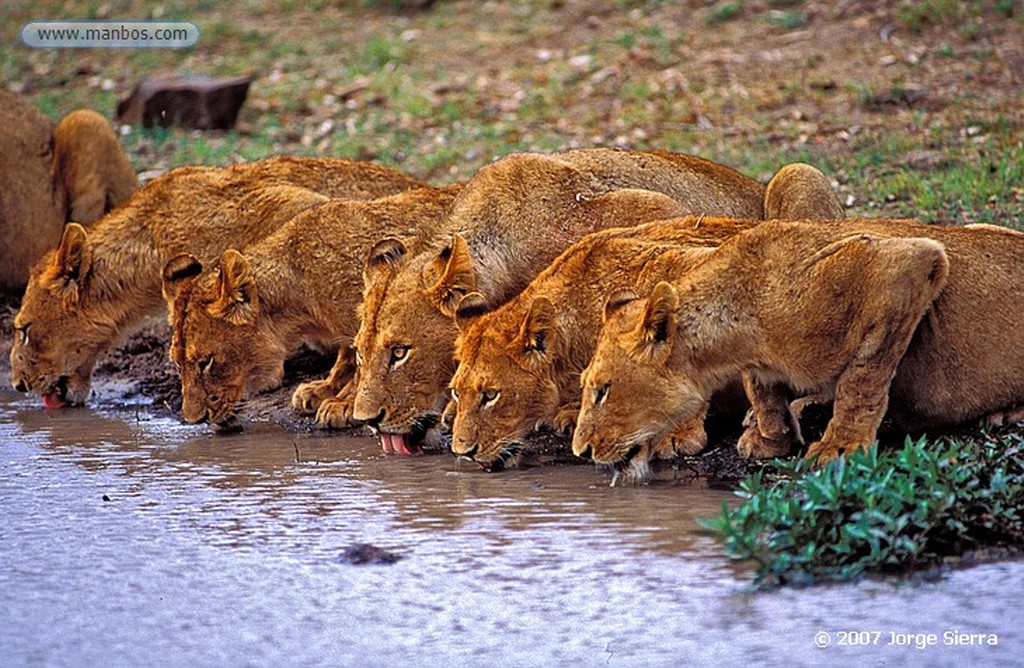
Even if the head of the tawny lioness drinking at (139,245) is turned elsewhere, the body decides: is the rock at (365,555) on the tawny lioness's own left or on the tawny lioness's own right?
on the tawny lioness's own left

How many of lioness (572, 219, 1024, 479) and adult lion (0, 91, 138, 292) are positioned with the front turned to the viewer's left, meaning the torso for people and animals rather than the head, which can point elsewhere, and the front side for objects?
2

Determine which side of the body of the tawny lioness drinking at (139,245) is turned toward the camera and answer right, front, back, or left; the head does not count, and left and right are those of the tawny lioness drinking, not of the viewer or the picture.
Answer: left

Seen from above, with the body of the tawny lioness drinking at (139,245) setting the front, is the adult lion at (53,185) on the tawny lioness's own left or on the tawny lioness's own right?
on the tawny lioness's own right

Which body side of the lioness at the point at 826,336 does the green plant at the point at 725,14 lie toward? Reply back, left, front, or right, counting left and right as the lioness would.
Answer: right

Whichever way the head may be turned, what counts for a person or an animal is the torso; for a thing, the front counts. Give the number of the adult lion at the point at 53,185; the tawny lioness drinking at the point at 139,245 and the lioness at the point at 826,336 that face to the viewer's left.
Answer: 3

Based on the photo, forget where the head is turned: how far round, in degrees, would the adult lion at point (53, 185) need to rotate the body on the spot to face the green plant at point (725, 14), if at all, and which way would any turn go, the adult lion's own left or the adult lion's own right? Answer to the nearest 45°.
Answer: approximately 180°

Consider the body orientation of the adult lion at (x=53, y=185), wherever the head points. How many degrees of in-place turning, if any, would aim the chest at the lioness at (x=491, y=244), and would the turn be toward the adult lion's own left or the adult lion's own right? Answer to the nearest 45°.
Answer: approximately 135° to the adult lion's own left

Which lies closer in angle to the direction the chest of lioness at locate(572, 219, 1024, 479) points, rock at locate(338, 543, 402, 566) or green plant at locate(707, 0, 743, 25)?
the rock

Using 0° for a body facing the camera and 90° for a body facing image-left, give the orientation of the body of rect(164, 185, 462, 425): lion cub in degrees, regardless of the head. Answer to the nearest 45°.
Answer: approximately 45°

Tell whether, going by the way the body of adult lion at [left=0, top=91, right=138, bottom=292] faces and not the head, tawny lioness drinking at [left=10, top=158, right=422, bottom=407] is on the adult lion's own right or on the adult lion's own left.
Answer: on the adult lion's own left

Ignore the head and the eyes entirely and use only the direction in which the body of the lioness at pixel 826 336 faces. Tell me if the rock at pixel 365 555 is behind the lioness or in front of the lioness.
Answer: in front

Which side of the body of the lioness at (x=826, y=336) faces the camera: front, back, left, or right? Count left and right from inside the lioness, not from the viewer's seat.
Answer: left

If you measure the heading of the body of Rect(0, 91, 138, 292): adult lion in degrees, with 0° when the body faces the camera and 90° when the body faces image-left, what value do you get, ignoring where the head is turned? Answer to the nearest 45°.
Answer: approximately 90°
